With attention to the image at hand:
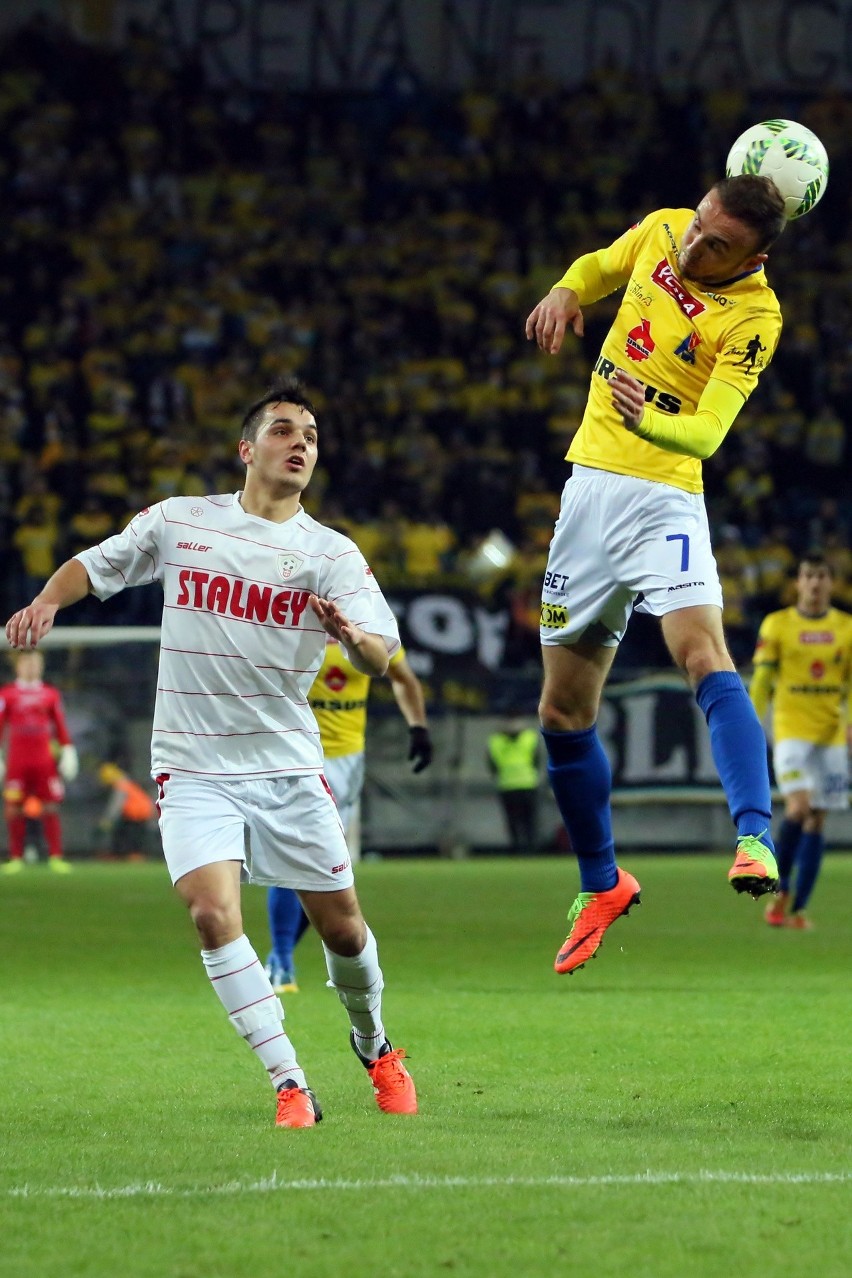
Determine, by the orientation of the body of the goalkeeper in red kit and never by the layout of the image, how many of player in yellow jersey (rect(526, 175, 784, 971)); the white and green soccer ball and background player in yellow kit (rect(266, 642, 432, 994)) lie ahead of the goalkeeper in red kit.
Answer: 3

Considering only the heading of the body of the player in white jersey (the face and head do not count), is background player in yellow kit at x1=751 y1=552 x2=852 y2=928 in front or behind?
behind

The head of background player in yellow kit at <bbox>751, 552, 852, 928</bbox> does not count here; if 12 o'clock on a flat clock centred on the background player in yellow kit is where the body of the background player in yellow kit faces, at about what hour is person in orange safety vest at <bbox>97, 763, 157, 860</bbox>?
The person in orange safety vest is roughly at 4 o'clock from the background player in yellow kit.

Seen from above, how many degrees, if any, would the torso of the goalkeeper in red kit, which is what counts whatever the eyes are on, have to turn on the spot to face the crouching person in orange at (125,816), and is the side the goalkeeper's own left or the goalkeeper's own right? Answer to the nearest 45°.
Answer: approximately 135° to the goalkeeper's own left
